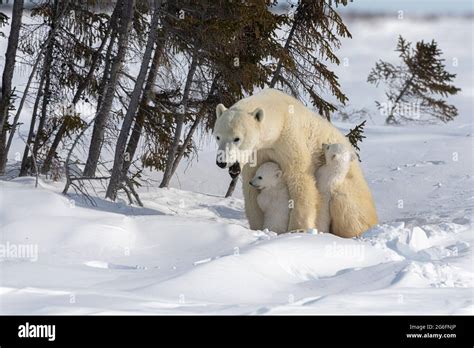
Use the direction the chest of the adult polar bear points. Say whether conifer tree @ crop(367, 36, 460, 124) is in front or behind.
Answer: behind

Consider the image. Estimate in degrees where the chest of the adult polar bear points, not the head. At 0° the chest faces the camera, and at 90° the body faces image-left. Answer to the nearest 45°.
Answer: approximately 45°
